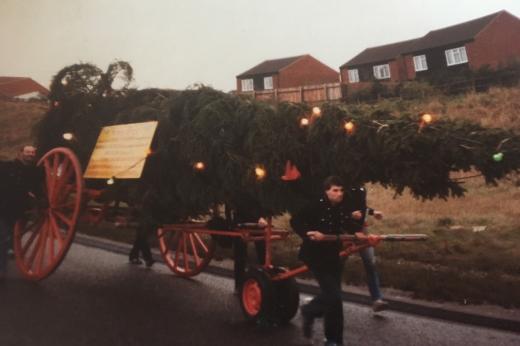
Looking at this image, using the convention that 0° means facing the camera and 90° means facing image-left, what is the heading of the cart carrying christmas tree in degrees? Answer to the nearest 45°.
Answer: approximately 315°

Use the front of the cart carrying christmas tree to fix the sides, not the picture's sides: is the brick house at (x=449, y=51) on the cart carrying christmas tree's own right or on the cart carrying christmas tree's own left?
on the cart carrying christmas tree's own left

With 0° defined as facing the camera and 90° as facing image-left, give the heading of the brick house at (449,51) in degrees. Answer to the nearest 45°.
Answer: approximately 45°

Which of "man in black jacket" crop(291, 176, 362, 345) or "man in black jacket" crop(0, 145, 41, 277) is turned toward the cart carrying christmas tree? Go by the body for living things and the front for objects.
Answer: "man in black jacket" crop(0, 145, 41, 277)

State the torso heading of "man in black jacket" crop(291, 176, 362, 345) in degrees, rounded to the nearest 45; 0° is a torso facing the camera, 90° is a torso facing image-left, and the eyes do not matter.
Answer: approximately 315°

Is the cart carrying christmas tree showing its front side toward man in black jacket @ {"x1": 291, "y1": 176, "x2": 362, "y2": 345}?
yes
